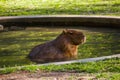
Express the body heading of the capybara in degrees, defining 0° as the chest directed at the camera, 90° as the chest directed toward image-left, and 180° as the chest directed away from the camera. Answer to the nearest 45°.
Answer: approximately 270°

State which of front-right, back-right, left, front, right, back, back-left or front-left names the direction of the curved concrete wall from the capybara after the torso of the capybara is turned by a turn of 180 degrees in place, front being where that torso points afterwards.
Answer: right
